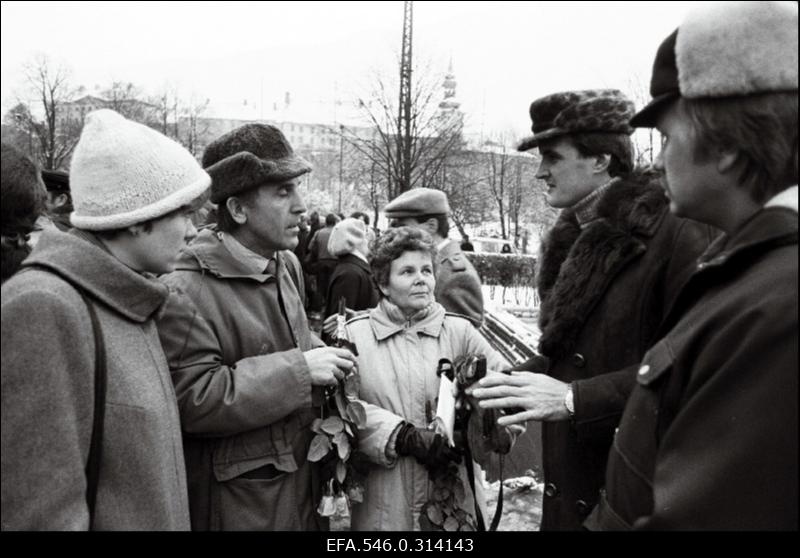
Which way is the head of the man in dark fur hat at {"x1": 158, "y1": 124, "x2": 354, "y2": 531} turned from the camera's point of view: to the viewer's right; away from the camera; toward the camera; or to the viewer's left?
to the viewer's right

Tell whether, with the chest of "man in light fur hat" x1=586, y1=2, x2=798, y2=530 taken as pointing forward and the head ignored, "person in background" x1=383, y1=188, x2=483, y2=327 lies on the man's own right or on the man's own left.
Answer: on the man's own right

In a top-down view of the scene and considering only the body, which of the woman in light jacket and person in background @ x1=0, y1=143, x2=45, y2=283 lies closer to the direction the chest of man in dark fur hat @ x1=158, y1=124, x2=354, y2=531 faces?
the woman in light jacket

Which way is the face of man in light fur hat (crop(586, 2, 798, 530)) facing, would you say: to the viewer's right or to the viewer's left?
to the viewer's left

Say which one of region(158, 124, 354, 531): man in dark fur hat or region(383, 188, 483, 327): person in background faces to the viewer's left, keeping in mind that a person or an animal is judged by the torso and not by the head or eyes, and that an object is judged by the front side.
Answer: the person in background

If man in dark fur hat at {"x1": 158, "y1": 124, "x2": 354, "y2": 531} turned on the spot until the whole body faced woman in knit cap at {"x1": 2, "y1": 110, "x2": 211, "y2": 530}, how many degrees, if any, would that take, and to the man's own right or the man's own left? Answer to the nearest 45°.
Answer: approximately 90° to the man's own right

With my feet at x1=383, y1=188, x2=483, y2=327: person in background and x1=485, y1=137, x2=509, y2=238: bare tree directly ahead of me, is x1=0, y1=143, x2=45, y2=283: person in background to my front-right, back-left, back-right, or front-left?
back-left

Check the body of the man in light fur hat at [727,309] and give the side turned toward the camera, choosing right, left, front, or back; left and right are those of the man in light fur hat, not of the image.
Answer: left

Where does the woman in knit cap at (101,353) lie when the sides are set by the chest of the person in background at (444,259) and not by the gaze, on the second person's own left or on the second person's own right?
on the second person's own left

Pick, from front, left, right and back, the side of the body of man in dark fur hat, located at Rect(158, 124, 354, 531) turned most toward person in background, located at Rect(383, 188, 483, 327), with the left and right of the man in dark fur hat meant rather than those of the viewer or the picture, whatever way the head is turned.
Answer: left

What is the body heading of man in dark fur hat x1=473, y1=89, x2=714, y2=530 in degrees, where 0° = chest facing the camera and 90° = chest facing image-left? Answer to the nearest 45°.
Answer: approximately 45°

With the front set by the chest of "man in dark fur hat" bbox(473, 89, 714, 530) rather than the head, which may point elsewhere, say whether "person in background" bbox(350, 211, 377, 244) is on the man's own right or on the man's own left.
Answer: on the man's own right

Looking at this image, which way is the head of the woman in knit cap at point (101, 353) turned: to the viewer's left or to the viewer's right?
to the viewer's right
